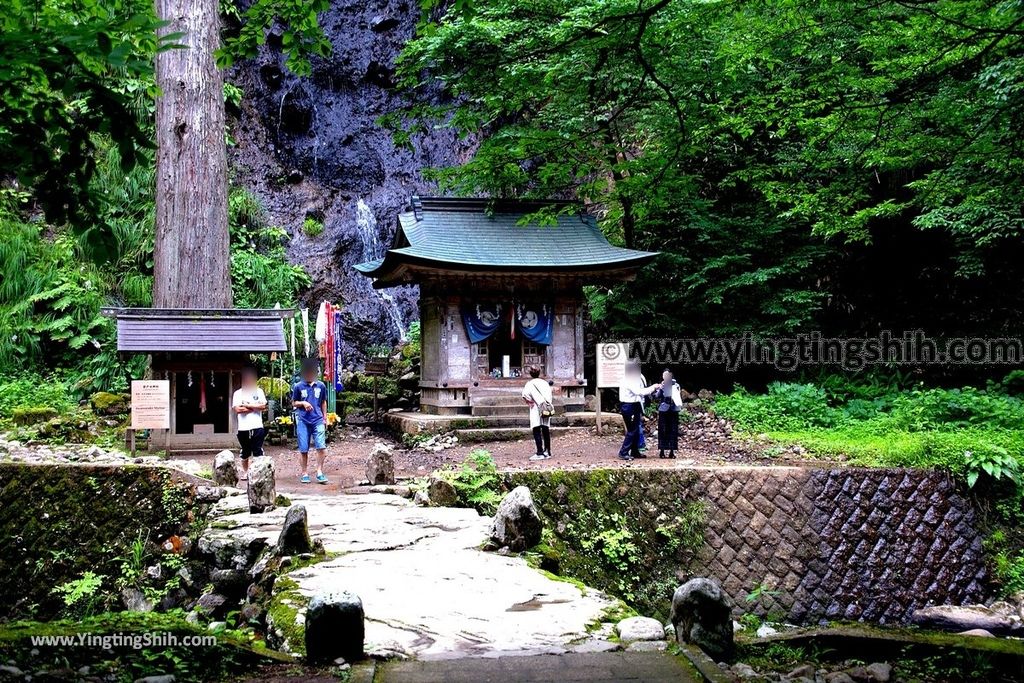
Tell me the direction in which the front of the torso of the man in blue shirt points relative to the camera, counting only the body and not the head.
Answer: toward the camera

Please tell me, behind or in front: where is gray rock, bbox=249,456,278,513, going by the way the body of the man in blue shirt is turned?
in front

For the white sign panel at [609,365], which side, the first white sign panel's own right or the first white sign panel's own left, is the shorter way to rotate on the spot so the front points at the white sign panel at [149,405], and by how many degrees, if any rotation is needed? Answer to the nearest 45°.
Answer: approximately 45° to the first white sign panel's own right

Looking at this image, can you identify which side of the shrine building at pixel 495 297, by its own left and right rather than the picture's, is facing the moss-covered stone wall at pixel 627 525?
front

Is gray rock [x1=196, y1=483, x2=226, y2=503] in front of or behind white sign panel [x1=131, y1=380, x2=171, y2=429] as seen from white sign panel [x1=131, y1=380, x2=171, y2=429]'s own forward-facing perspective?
in front

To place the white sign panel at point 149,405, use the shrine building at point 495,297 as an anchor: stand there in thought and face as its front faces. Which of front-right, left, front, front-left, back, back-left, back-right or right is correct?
front-right

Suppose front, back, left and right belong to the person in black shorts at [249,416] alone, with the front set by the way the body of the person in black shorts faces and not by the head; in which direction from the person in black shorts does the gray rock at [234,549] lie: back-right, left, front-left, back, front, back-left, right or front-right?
front

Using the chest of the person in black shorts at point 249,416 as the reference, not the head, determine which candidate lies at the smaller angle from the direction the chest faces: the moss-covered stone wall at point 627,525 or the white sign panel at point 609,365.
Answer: the moss-covered stone wall

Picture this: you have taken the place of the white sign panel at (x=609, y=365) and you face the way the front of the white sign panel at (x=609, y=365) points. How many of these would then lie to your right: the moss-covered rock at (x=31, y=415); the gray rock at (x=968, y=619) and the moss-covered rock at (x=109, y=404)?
2

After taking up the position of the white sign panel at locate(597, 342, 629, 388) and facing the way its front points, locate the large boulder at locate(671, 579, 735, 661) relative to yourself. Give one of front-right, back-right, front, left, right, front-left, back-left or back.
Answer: front

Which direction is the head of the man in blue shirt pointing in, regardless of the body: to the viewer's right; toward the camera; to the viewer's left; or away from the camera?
toward the camera

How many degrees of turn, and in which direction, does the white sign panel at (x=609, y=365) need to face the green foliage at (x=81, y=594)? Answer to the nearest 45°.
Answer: approximately 45° to its right

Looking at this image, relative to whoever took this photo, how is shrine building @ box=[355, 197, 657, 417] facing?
facing the viewer

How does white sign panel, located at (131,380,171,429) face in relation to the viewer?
toward the camera

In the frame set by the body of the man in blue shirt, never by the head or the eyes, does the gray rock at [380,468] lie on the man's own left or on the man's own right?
on the man's own left

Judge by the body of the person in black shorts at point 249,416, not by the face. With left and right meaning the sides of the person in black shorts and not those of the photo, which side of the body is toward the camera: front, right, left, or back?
front

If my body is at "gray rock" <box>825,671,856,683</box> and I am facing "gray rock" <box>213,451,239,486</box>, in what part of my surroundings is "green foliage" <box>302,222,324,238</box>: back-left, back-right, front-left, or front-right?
front-right

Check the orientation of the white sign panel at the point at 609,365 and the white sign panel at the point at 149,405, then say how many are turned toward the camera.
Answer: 2

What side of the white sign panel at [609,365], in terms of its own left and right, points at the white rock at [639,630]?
front

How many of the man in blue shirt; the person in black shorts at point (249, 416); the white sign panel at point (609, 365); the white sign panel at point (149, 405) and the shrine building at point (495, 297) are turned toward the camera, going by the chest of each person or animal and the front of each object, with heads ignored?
5

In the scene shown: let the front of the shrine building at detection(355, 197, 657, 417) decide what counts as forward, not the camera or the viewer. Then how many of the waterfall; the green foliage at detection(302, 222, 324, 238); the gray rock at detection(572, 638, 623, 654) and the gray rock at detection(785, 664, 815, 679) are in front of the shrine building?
2
